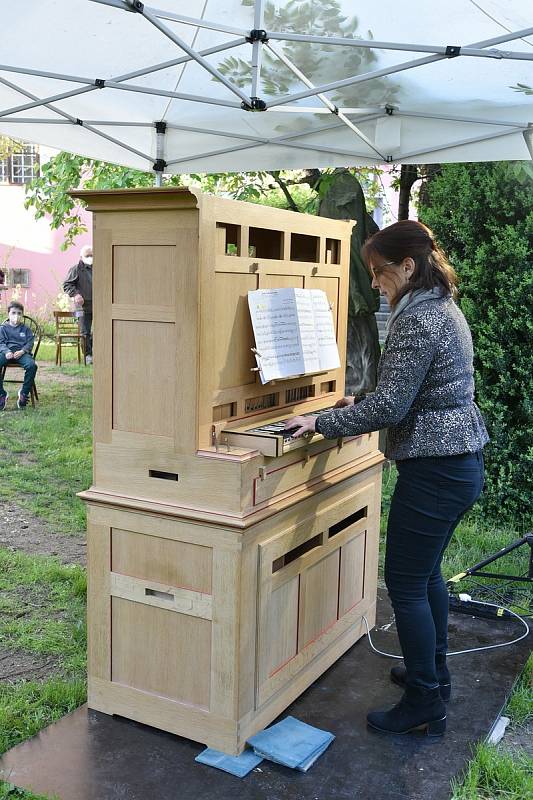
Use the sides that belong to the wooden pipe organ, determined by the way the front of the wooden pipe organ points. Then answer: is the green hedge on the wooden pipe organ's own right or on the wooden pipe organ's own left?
on the wooden pipe organ's own left

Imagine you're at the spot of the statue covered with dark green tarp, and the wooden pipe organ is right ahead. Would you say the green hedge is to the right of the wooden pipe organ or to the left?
left

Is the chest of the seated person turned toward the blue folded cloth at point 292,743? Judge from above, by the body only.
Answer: yes

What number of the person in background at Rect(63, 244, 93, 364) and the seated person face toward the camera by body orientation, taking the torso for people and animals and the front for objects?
2

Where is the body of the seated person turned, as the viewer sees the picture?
toward the camera

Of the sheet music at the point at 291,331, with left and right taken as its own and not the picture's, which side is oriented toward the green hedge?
left

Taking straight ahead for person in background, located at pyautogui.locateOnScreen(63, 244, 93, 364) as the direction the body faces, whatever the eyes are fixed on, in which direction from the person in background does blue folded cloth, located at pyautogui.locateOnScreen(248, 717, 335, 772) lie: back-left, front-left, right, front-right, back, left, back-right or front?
front

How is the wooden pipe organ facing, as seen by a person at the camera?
facing the viewer and to the right of the viewer

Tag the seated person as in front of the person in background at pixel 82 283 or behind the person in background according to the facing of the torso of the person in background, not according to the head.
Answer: in front
